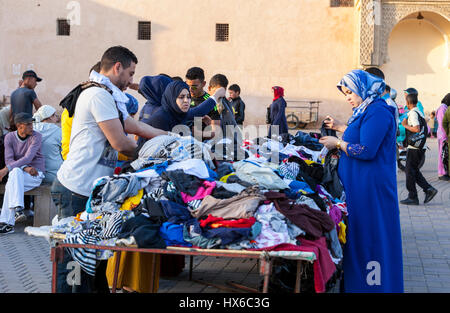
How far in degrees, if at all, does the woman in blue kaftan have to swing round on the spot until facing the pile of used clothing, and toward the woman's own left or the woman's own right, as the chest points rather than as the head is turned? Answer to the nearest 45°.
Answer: approximately 45° to the woman's own left

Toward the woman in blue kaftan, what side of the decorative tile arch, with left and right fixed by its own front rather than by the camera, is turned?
front

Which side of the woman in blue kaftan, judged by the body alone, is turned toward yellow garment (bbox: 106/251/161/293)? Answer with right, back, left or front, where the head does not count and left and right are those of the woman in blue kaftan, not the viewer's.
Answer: front

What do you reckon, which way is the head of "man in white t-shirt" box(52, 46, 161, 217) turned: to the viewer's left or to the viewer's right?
to the viewer's right

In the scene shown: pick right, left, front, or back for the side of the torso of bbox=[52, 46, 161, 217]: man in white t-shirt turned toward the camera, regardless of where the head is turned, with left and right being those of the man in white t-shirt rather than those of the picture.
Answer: right

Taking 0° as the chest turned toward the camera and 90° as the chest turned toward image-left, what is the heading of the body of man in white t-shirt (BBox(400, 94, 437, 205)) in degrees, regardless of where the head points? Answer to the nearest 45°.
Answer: approximately 90°

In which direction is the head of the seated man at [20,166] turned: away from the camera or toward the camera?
toward the camera

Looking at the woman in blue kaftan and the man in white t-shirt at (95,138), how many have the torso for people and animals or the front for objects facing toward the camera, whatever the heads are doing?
0

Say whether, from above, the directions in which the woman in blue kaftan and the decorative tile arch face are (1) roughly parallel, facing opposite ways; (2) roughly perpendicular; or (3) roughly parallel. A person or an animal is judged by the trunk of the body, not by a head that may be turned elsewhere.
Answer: roughly perpendicular

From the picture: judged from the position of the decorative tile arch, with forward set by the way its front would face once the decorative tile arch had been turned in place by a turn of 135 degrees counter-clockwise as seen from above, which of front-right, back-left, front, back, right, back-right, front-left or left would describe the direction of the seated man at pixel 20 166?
back-right

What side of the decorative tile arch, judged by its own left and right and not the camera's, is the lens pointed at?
front

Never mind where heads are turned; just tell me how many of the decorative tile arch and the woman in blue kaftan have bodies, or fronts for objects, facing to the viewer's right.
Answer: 0

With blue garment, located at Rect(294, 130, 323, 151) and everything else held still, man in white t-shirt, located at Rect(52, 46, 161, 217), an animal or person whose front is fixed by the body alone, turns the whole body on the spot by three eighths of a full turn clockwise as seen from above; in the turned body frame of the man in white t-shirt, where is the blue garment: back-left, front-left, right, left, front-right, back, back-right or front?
back

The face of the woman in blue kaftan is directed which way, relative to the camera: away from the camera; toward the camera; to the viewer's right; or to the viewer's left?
to the viewer's left
